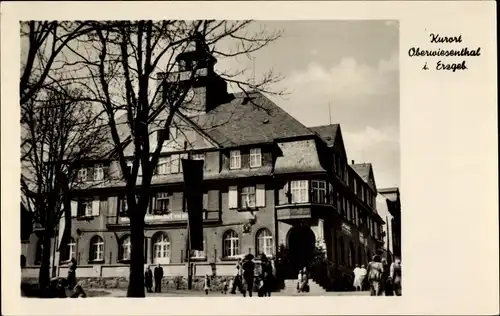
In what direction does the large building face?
toward the camera

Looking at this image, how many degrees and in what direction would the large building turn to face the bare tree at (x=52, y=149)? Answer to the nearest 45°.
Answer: approximately 90° to its right
